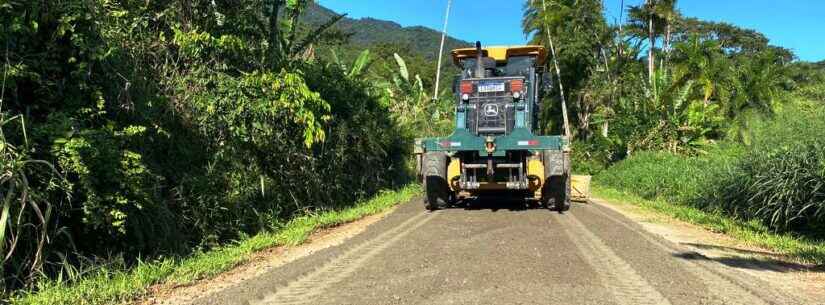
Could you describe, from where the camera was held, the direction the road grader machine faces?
facing away from the viewer

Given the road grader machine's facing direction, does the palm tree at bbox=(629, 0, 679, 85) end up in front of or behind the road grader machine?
in front
